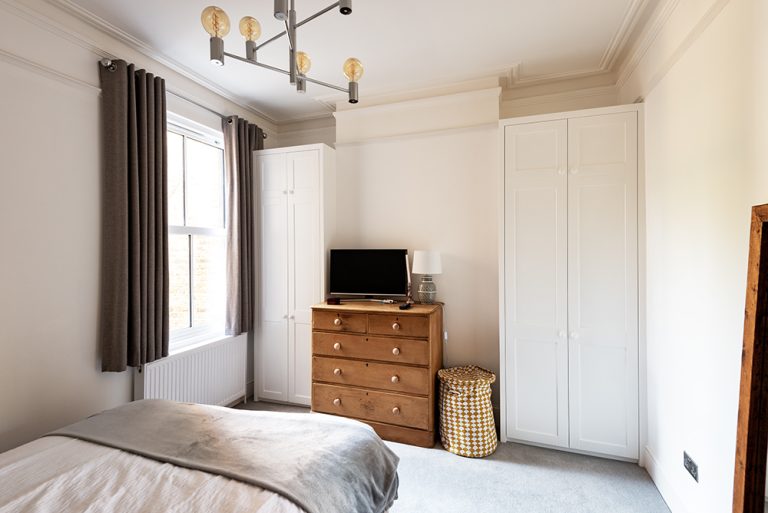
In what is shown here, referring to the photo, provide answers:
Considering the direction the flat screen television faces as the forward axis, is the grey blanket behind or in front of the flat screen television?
in front

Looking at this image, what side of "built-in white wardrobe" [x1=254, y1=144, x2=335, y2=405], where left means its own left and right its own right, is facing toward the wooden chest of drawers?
left

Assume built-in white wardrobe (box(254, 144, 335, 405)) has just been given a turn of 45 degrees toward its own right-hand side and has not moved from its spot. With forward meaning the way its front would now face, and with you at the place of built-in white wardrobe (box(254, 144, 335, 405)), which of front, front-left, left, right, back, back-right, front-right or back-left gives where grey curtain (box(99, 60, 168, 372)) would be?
front-left

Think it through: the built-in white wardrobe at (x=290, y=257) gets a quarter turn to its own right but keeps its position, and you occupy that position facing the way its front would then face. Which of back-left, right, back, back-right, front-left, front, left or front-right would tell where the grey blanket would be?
back-left

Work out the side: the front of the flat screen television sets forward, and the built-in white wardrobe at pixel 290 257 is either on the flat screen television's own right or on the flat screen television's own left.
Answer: on the flat screen television's own right

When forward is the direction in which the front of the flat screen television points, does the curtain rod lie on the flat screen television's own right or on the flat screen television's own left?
on the flat screen television's own right

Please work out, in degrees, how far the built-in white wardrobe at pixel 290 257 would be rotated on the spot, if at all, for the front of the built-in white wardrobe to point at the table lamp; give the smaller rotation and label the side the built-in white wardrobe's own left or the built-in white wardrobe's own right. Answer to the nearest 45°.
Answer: approximately 90° to the built-in white wardrobe's own left

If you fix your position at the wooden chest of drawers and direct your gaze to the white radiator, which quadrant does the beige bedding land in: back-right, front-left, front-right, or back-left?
front-left

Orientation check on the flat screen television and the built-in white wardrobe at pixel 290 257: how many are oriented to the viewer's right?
0

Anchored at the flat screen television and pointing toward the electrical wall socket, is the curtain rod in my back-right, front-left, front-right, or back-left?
back-right

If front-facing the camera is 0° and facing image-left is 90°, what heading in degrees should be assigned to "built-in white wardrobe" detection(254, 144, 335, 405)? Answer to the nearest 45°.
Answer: approximately 45°

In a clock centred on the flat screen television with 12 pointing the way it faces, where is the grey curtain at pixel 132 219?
The grey curtain is roughly at 2 o'clock from the flat screen television.

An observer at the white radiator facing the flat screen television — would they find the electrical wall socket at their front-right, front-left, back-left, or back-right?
front-right

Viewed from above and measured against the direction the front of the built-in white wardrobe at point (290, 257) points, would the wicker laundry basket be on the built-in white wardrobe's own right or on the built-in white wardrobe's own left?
on the built-in white wardrobe's own left

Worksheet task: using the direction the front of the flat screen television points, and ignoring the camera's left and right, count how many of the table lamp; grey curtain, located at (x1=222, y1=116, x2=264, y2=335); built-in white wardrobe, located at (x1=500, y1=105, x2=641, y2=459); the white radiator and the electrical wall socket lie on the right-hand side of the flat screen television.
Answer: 2

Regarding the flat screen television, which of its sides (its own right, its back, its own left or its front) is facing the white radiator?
right

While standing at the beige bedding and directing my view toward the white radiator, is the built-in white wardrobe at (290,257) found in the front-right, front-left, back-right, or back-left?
front-right

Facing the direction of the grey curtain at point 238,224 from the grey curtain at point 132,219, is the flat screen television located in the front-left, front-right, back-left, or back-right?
front-right

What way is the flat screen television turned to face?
toward the camera
